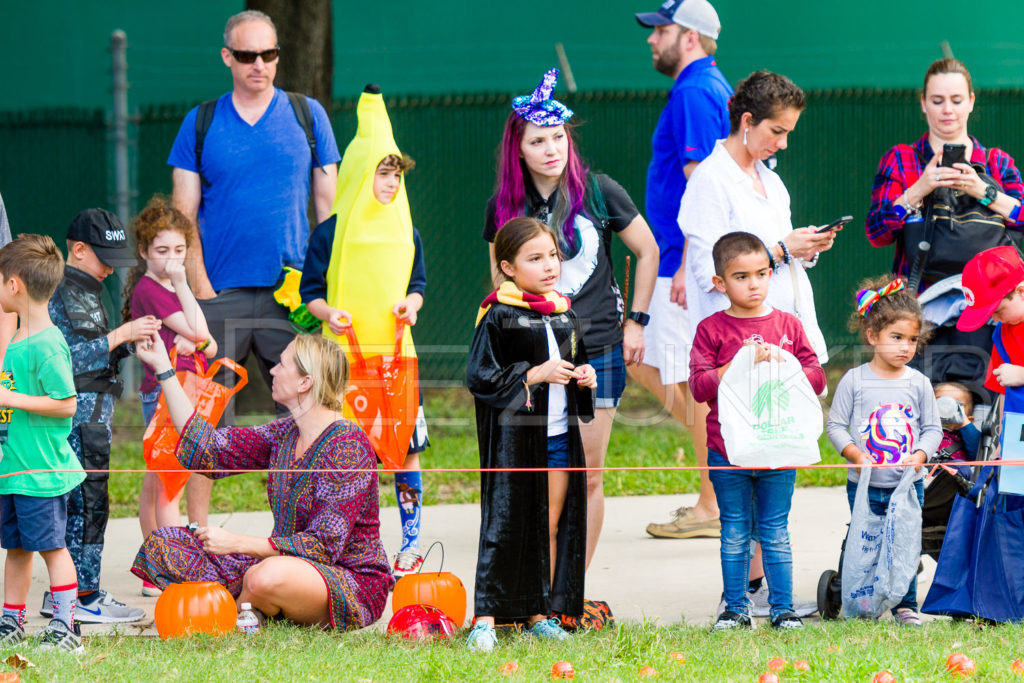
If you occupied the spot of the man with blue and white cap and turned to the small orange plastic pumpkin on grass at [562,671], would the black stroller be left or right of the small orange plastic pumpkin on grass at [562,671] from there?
left

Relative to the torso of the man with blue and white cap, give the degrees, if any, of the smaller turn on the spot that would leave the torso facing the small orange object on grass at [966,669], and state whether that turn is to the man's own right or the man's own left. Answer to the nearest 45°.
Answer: approximately 90° to the man's own left

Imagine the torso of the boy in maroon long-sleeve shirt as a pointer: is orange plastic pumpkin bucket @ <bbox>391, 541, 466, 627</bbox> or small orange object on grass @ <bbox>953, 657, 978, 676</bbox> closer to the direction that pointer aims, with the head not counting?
the small orange object on grass

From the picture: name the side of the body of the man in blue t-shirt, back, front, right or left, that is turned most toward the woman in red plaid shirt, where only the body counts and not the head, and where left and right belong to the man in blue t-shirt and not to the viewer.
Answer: left

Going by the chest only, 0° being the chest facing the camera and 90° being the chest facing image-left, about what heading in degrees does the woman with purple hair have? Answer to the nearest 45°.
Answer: approximately 0°

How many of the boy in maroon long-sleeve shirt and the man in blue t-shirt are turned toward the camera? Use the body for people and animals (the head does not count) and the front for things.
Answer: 2

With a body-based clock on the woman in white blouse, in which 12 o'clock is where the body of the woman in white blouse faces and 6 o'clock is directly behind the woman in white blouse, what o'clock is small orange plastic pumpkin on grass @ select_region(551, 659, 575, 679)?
The small orange plastic pumpkin on grass is roughly at 2 o'clock from the woman in white blouse.

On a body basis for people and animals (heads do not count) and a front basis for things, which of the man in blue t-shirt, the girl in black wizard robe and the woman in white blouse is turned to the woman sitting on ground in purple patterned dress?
the man in blue t-shirt

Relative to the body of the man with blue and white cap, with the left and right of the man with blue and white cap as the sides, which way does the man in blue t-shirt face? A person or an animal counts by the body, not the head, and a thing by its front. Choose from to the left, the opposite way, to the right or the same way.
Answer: to the left

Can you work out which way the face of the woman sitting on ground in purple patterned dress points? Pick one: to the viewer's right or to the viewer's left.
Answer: to the viewer's left

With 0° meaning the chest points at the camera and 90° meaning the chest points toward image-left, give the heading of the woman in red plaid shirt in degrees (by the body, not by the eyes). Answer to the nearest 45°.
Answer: approximately 0°
